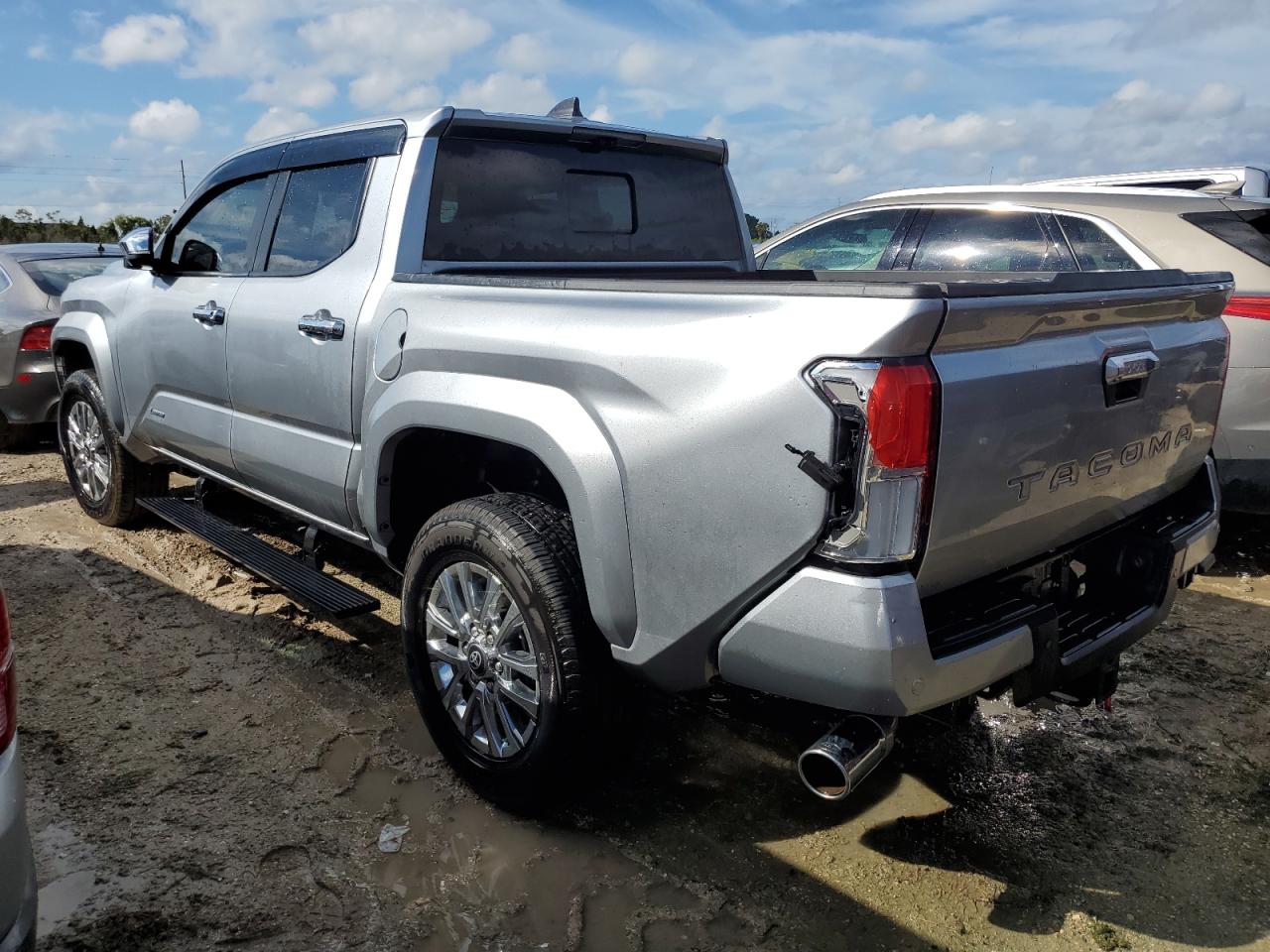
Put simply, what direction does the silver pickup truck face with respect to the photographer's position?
facing away from the viewer and to the left of the viewer

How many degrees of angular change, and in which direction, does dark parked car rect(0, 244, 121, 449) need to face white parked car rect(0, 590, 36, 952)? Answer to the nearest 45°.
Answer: approximately 135° to its left

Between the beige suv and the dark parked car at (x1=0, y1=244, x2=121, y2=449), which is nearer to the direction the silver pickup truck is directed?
the dark parked car

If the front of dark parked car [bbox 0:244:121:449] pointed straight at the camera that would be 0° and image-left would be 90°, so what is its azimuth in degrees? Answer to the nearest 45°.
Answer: approximately 135°

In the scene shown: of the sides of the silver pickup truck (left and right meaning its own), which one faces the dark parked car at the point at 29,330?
front

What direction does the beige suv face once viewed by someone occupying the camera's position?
facing away from the viewer and to the left of the viewer

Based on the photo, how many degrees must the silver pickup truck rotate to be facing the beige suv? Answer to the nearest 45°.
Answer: approximately 90° to its right

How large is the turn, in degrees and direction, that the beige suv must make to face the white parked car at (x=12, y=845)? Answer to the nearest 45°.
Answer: approximately 90° to its left

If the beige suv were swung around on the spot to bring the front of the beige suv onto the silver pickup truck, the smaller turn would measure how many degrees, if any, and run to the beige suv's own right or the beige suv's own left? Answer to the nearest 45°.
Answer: approximately 135° to the beige suv's own left

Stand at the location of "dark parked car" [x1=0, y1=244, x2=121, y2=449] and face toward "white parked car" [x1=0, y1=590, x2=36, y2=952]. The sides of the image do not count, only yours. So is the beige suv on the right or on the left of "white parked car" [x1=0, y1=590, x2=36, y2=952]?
left

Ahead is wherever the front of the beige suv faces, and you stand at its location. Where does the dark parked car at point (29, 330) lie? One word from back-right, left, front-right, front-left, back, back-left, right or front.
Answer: front-left
